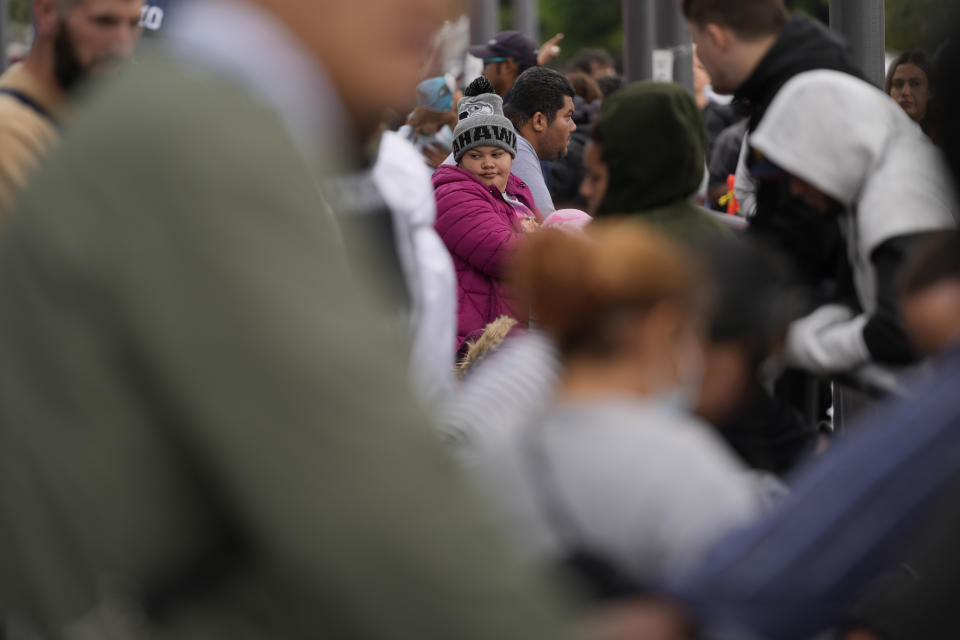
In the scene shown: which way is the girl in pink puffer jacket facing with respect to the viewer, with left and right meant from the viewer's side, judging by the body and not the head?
facing the viewer and to the right of the viewer

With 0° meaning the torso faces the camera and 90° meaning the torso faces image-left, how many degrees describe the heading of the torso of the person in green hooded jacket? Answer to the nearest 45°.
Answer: approximately 90°

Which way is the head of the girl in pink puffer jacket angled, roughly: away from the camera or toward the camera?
toward the camera

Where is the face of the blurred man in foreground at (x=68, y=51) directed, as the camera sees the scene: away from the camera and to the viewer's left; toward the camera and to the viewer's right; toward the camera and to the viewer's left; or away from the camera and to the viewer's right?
toward the camera and to the viewer's right

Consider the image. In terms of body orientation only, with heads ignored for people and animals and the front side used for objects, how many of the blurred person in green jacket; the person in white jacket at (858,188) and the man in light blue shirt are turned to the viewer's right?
2

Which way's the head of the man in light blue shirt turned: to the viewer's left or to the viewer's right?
to the viewer's right

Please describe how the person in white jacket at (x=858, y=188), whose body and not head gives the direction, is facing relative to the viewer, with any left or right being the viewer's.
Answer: facing to the left of the viewer

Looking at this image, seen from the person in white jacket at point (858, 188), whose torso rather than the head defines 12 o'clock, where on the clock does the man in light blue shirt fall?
The man in light blue shirt is roughly at 2 o'clock from the person in white jacket.

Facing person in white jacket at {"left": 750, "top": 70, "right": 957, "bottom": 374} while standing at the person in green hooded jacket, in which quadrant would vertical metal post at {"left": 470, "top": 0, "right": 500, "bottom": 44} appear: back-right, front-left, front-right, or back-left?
back-left

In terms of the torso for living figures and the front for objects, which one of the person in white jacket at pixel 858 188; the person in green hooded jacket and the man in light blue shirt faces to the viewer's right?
the man in light blue shirt

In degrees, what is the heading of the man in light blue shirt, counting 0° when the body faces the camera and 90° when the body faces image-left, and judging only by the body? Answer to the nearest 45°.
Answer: approximately 270°

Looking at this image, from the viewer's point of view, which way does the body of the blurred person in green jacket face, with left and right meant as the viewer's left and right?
facing to the right of the viewer
